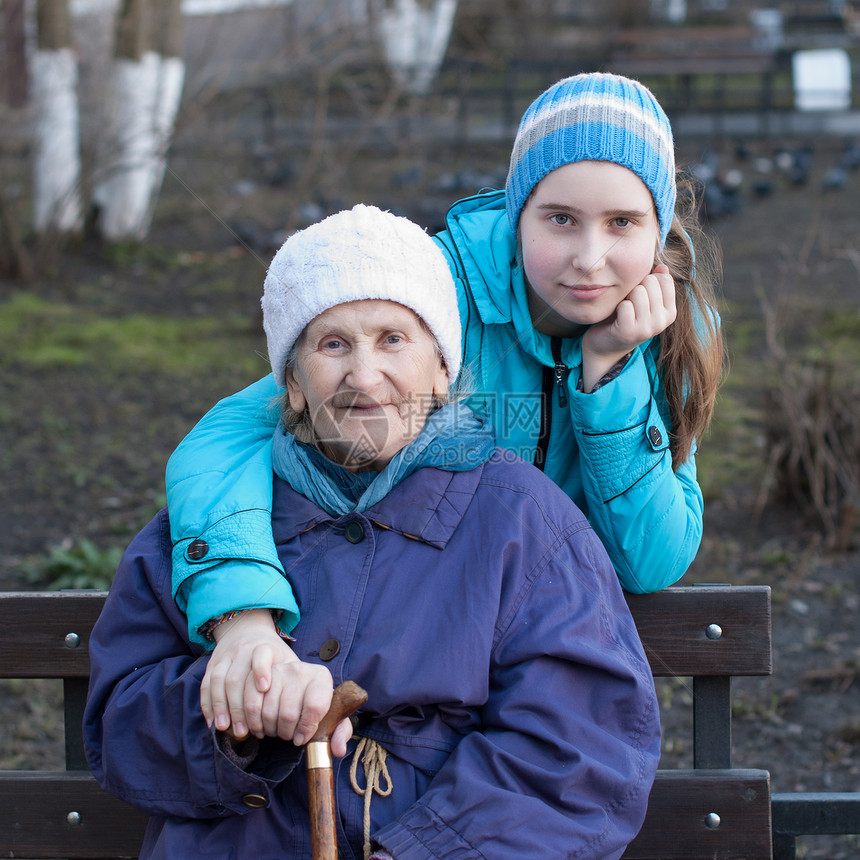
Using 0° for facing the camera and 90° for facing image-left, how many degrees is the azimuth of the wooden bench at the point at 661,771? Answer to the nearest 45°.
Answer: approximately 0°

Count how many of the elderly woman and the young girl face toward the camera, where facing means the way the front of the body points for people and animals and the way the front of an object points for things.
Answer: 2

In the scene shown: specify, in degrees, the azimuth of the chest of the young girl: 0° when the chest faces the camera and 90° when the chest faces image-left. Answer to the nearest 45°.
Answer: approximately 0°

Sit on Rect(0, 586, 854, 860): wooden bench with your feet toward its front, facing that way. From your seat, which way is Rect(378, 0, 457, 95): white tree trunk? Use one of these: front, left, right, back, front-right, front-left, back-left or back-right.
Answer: back

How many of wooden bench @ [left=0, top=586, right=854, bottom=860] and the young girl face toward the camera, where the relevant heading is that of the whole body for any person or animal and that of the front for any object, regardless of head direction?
2

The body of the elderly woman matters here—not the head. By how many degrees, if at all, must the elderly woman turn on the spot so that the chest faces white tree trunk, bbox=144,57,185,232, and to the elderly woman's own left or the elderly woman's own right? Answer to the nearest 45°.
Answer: approximately 180°

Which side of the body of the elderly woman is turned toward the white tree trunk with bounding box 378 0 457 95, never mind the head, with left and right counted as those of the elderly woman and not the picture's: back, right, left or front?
back
